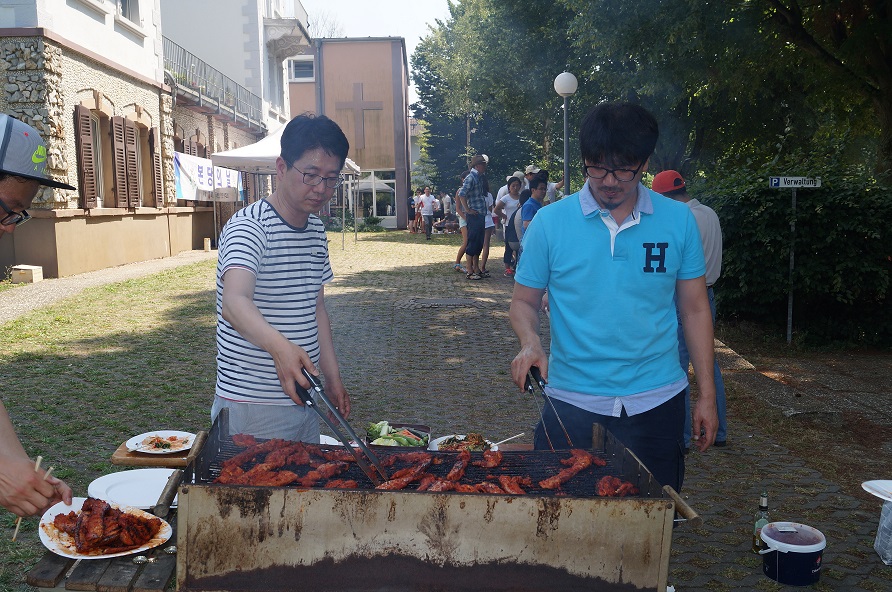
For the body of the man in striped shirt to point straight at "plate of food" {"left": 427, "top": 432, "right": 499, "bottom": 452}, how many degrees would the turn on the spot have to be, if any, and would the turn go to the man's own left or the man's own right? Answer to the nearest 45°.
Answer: approximately 90° to the man's own left

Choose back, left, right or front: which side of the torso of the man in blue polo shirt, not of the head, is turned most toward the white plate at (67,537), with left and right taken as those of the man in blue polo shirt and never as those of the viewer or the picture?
right

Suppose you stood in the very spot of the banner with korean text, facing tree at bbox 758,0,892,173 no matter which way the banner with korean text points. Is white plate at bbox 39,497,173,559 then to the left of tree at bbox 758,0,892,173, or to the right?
right

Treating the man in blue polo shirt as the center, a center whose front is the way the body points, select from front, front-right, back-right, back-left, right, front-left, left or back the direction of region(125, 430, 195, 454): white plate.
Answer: right

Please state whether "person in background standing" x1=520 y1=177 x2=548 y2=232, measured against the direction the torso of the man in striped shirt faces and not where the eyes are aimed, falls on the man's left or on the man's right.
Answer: on the man's left

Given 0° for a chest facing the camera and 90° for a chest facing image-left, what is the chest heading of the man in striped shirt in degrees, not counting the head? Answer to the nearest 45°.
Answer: approximately 315°

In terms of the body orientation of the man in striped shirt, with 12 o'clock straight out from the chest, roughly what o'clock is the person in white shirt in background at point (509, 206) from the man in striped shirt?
The person in white shirt in background is roughly at 8 o'clock from the man in striped shirt.

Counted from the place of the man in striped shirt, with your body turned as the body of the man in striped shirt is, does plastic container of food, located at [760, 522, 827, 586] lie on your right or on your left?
on your left

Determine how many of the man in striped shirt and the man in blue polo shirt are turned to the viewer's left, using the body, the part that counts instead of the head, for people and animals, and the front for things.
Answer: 0
